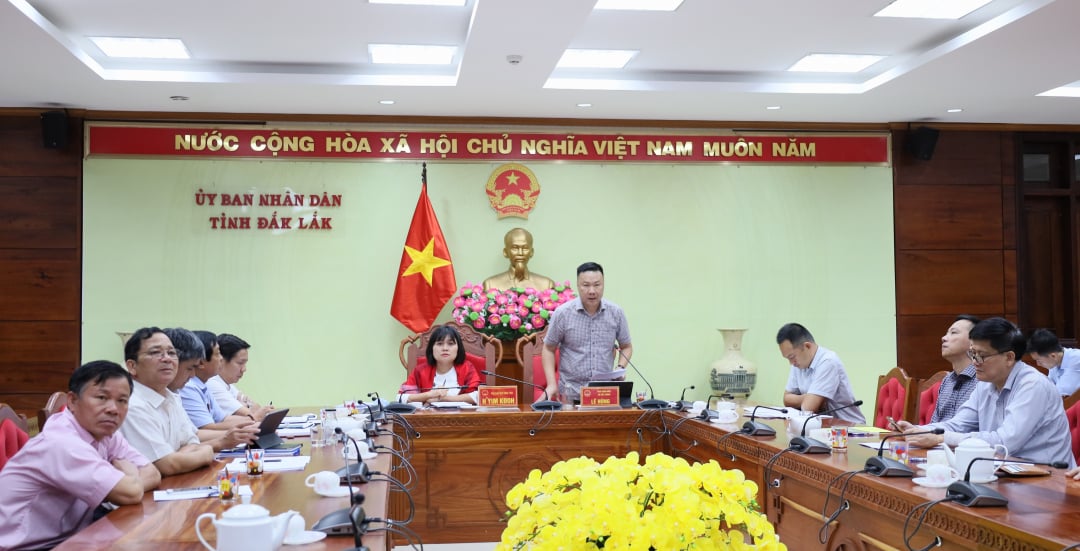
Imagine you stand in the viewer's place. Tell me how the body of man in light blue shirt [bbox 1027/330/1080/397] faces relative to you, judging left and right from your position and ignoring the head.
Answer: facing to the left of the viewer

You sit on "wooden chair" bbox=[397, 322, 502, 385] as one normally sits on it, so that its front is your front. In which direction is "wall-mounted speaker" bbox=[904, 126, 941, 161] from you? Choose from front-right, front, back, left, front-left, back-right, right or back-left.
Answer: left

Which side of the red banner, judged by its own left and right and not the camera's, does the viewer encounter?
front

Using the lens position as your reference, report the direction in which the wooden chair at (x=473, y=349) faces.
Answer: facing the viewer

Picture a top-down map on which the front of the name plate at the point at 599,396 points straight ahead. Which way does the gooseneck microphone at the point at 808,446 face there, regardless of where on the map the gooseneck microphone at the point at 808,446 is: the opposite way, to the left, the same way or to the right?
to the left

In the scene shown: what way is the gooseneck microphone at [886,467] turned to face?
to the viewer's right

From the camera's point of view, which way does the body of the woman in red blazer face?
toward the camera

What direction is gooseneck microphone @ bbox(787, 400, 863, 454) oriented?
to the viewer's right

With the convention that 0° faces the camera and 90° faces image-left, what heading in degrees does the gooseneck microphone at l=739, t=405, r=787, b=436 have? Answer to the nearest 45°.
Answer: approximately 270°

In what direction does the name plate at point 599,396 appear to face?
toward the camera

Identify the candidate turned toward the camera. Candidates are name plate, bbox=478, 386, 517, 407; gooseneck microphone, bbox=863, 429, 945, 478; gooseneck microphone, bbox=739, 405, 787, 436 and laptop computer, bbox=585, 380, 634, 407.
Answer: the name plate

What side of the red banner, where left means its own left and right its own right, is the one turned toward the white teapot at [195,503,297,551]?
front

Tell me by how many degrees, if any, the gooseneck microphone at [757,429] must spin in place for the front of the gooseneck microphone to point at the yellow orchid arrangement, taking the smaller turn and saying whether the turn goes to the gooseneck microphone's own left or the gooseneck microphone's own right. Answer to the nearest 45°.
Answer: approximately 90° to the gooseneck microphone's own right

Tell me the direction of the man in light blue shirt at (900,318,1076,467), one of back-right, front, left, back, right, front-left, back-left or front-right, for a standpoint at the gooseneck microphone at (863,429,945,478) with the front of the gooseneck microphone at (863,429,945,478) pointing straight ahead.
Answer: front-left

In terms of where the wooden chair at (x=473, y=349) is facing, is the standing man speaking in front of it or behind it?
in front

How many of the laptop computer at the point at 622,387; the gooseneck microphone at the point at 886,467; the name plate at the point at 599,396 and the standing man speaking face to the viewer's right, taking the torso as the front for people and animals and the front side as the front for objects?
1

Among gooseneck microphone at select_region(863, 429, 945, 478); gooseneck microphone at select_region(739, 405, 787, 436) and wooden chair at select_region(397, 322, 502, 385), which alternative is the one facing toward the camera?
the wooden chair
